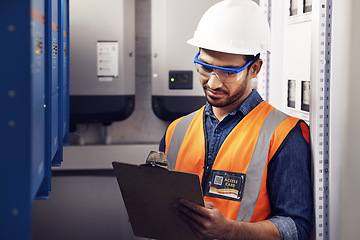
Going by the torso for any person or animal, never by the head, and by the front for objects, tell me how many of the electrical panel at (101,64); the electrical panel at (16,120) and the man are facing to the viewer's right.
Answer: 1

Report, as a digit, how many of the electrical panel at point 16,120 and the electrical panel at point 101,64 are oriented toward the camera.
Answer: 1

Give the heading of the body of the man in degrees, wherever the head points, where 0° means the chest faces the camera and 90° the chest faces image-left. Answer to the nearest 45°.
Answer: approximately 45°

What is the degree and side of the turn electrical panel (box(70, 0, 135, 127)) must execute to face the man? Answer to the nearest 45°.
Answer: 0° — it already faces them

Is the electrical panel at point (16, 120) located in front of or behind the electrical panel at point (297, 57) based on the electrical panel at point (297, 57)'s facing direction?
in front

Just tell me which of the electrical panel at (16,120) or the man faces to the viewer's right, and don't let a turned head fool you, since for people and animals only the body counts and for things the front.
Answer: the electrical panel
